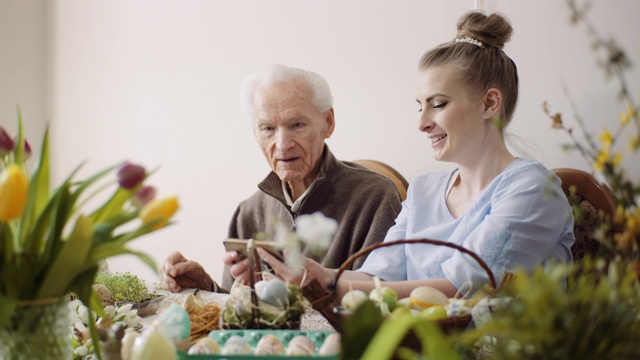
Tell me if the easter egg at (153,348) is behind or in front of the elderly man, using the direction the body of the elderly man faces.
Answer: in front

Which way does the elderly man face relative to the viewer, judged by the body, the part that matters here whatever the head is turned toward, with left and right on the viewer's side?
facing the viewer and to the left of the viewer

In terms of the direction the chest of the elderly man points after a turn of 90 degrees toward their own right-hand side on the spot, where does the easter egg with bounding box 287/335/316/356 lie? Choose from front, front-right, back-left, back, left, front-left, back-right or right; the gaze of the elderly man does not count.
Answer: back-left

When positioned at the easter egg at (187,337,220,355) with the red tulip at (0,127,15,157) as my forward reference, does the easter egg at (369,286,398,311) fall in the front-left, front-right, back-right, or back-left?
back-right

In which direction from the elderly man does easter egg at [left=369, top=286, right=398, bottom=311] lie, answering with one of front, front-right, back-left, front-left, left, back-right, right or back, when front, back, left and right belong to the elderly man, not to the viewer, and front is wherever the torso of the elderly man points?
front-left

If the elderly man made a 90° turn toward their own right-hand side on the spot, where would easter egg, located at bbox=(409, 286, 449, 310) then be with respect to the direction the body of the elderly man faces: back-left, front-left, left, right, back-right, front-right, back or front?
back-left

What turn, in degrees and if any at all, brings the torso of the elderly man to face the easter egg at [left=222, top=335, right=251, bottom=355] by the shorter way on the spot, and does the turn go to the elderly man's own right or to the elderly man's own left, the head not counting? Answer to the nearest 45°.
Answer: approximately 45° to the elderly man's own left

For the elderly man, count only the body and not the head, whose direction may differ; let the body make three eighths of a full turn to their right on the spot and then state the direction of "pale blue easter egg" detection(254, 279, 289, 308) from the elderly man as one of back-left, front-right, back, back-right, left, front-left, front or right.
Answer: back

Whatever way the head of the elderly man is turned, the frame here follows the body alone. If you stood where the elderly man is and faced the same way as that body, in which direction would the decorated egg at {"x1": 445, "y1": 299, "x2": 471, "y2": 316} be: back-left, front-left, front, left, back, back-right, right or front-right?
front-left
